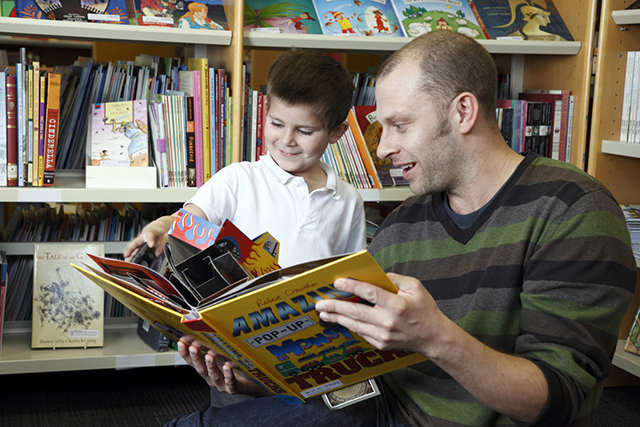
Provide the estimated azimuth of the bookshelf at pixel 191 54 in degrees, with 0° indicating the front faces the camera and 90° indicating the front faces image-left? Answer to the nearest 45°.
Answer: approximately 0°

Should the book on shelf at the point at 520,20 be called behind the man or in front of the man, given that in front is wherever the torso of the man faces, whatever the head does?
behind

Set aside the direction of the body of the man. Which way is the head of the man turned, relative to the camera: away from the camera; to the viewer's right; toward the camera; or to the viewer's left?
to the viewer's left

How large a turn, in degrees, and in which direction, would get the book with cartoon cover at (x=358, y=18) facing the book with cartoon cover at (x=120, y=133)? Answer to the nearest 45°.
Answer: approximately 45° to its right
